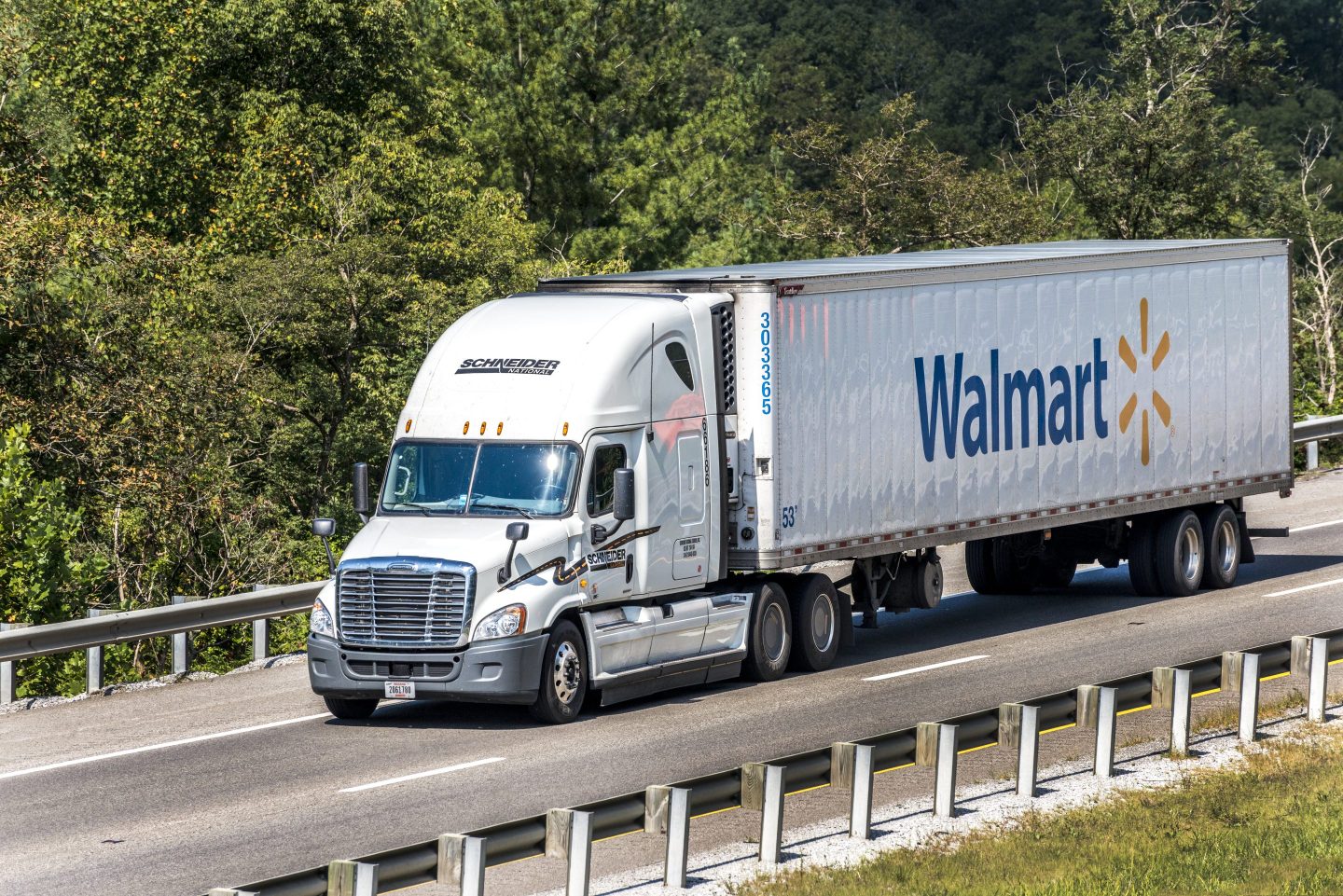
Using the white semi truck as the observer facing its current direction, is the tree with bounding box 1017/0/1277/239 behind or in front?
behind

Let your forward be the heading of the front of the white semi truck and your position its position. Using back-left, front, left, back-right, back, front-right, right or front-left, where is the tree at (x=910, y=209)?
back-right

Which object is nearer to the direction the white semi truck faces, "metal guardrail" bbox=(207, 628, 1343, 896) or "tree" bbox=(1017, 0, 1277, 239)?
the metal guardrail

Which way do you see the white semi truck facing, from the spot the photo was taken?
facing the viewer and to the left of the viewer

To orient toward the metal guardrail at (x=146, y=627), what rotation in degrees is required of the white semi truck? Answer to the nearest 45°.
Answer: approximately 45° to its right
